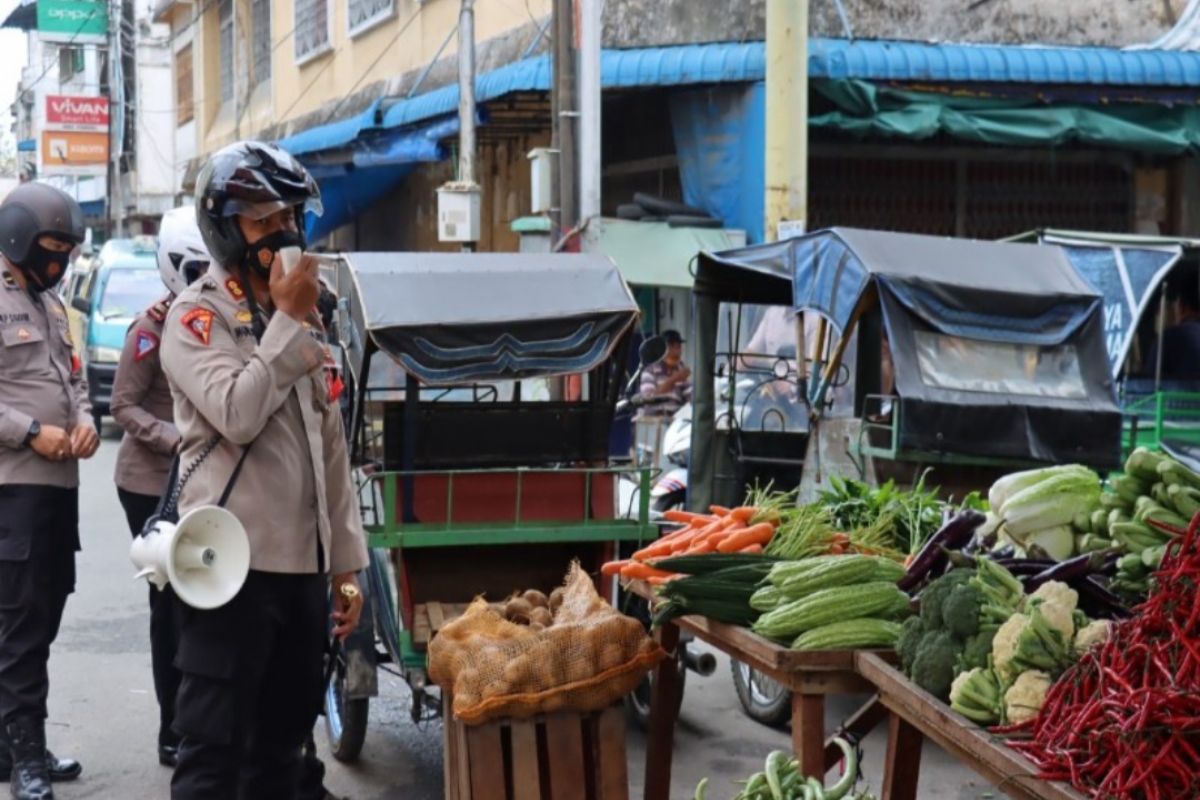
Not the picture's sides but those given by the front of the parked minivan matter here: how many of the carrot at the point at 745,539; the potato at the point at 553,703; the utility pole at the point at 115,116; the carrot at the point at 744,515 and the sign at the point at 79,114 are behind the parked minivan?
2

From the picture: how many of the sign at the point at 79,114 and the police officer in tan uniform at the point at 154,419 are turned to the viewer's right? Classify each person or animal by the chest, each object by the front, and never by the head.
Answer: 1

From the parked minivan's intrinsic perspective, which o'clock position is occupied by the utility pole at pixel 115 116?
The utility pole is roughly at 6 o'clock from the parked minivan.

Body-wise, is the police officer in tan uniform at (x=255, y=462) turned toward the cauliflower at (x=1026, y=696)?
yes

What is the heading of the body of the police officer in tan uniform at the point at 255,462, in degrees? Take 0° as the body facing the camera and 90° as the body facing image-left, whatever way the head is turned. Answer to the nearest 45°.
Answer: approximately 315°

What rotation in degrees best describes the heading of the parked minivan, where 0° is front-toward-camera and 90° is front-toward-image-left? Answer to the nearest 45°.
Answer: approximately 0°

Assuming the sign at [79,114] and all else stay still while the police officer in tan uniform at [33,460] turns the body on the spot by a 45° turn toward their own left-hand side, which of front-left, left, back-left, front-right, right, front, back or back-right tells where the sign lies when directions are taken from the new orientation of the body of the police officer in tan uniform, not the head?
left

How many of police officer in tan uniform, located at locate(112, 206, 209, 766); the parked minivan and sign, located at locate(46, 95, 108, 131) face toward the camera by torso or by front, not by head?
2

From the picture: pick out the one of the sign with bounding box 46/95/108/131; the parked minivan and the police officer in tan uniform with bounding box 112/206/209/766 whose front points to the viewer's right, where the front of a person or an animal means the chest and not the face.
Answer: the police officer in tan uniform

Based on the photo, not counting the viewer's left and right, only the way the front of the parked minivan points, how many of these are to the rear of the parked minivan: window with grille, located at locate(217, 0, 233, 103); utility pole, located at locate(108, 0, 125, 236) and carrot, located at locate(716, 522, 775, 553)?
2

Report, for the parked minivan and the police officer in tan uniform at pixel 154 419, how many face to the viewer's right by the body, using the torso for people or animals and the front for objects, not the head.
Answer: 1

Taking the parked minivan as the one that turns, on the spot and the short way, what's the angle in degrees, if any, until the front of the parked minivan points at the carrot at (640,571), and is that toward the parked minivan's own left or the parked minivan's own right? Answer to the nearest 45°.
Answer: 0° — it already faces it

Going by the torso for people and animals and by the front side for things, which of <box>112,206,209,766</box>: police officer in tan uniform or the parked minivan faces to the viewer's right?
the police officer in tan uniform

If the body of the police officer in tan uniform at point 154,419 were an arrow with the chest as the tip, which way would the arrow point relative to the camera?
to the viewer's right

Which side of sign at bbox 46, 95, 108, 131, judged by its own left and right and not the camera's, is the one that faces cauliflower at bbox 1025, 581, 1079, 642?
front
